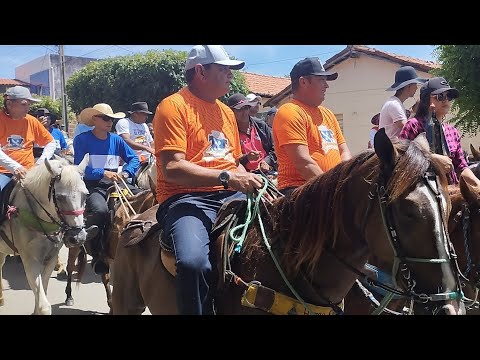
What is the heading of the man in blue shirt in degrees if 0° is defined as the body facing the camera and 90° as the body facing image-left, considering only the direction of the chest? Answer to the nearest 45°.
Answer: approximately 315°

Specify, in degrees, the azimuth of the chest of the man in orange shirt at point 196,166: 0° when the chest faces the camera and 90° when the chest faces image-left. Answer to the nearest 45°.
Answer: approximately 315°

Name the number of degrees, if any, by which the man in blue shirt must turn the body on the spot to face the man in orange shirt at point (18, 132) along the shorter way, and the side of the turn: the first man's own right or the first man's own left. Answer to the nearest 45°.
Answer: approximately 135° to the first man's own right

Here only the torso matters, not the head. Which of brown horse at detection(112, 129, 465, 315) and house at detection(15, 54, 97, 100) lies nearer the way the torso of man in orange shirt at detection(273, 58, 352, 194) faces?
the brown horse

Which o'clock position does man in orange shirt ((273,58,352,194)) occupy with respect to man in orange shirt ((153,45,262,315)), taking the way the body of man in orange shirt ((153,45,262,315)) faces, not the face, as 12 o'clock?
man in orange shirt ((273,58,352,194)) is roughly at 9 o'clock from man in orange shirt ((153,45,262,315)).

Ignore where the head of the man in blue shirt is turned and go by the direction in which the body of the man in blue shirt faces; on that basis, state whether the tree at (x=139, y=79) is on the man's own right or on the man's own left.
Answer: on the man's own left

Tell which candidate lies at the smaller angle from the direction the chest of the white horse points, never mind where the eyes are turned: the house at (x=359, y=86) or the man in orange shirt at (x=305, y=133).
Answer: the man in orange shirt

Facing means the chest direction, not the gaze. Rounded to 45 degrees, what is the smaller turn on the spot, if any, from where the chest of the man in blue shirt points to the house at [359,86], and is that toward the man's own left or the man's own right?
approximately 90° to the man's own left
